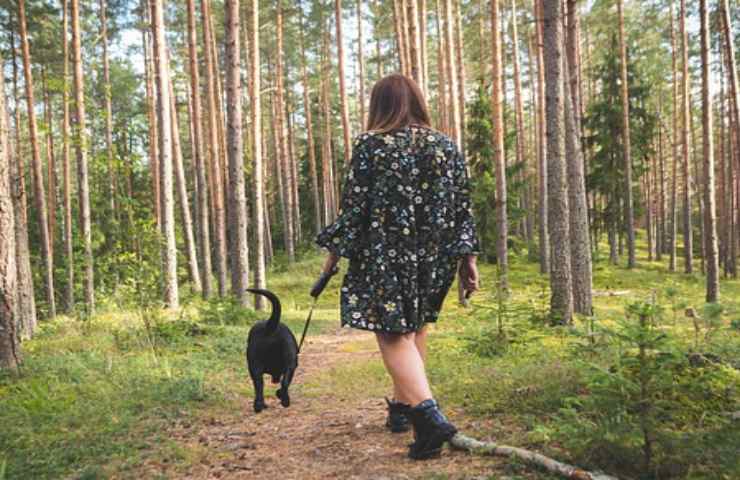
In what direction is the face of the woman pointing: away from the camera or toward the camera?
away from the camera

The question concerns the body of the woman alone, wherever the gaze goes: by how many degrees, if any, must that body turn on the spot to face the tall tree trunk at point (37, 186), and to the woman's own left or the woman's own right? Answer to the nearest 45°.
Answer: approximately 45° to the woman's own left

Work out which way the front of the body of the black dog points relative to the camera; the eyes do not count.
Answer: away from the camera

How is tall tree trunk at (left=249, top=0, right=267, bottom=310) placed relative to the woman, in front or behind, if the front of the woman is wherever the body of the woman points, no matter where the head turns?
in front

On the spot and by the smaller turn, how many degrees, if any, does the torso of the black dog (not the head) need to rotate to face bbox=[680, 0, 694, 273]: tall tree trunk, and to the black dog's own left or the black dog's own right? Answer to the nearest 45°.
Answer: approximately 45° to the black dog's own right

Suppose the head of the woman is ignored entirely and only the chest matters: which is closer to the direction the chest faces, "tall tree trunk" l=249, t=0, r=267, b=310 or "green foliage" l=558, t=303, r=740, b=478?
the tall tree trunk

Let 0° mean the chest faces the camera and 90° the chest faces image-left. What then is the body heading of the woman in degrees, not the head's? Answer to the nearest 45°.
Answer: approximately 180°

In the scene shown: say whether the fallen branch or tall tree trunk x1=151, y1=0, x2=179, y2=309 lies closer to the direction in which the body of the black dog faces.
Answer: the tall tree trunk
